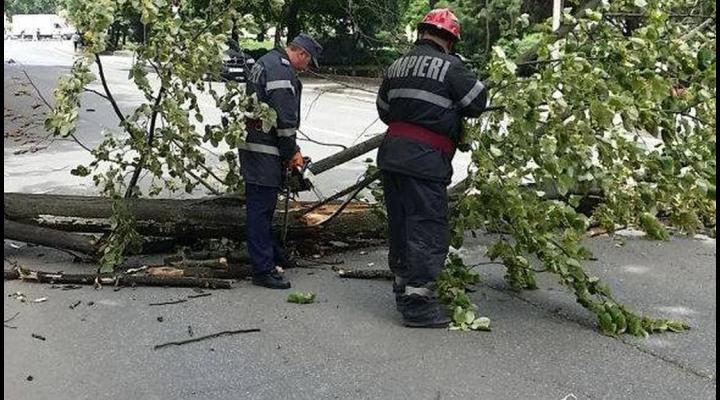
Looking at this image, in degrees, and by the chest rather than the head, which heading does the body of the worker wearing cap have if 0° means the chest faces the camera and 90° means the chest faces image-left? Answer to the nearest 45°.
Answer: approximately 270°

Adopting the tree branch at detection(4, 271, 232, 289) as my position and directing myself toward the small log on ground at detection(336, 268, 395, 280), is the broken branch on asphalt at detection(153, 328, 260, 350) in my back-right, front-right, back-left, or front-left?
front-right

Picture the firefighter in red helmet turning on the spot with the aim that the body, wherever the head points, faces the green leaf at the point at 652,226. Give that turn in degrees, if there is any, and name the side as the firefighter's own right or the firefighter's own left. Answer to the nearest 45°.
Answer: approximately 45° to the firefighter's own right

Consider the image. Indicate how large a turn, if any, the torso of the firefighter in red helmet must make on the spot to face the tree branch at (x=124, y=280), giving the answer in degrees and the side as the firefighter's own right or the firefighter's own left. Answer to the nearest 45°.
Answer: approximately 135° to the firefighter's own left

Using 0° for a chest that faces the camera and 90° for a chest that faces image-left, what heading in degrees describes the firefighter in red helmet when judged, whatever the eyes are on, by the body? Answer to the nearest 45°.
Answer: approximately 225°

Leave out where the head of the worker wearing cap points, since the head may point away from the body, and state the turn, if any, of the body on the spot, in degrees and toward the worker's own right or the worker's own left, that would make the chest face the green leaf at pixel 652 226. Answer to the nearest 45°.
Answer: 0° — they already face it

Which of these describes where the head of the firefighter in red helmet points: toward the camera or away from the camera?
away from the camera

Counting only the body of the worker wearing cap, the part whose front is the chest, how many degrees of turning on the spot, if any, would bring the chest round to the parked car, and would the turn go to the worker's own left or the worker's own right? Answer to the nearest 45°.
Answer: approximately 135° to the worker's own left

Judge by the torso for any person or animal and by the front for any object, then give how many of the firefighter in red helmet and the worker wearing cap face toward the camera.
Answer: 0
